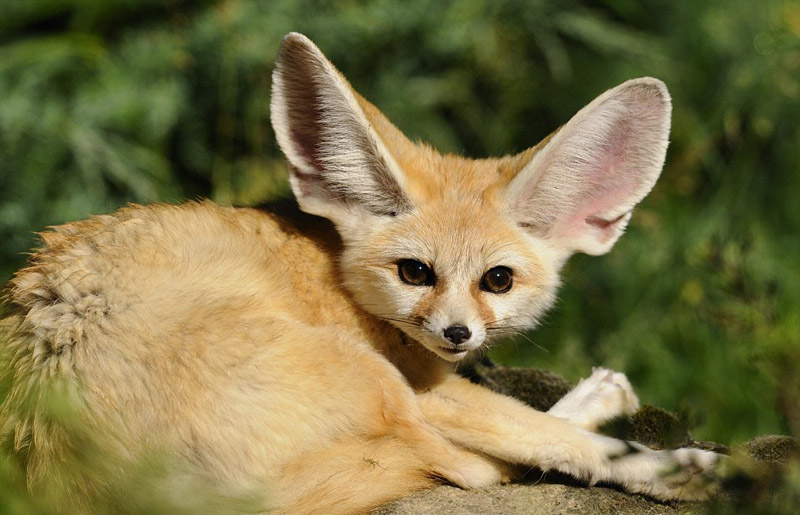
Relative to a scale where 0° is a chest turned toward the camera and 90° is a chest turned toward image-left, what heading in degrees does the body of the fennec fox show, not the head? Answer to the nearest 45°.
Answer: approximately 270°
